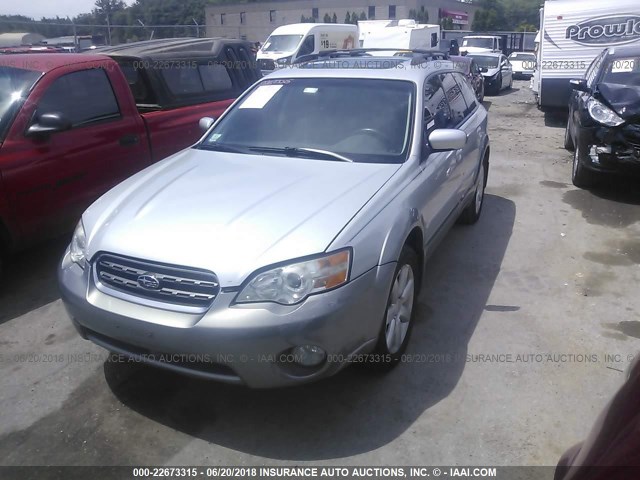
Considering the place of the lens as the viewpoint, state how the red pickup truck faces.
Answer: facing the viewer and to the left of the viewer

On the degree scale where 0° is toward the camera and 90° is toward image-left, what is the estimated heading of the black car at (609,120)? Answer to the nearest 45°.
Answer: approximately 315°

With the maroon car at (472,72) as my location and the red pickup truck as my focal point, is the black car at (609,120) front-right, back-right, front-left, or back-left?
front-left

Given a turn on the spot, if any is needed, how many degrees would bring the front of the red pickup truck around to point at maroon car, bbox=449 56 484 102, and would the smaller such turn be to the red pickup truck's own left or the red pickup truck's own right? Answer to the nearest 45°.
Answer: approximately 180°

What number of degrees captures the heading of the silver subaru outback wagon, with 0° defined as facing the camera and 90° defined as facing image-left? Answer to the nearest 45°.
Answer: approximately 45°

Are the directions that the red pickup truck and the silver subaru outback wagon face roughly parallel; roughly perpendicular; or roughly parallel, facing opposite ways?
roughly parallel

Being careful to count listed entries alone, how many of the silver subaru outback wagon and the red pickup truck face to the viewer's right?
0

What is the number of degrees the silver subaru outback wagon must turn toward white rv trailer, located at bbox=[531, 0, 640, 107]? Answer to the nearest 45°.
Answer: approximately 180°

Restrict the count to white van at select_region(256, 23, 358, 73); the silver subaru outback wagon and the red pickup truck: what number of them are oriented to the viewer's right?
0

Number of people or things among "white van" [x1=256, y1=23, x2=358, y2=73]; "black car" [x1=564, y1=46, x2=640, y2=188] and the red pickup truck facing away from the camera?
0

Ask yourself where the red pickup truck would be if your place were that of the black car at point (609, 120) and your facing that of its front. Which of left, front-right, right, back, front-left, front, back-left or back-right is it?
right

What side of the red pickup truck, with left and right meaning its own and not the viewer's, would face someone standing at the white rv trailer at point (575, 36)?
back
